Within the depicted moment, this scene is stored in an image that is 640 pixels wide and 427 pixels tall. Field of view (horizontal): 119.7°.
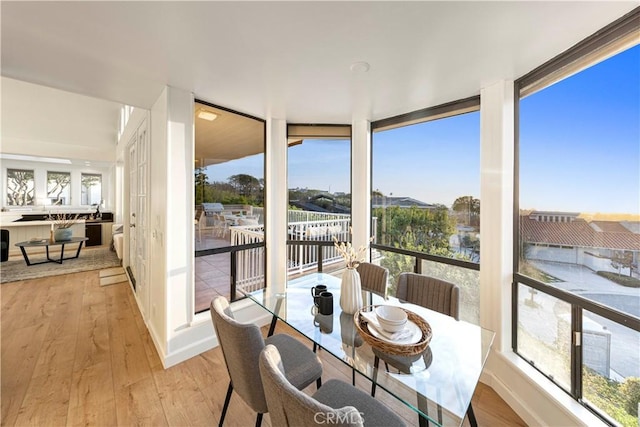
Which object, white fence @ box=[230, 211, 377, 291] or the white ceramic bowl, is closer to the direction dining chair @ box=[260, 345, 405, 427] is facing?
the white ceramic bowl

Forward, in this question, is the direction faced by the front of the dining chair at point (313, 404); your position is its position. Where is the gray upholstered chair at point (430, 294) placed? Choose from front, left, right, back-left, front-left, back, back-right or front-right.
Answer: front

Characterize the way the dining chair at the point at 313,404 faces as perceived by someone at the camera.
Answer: facing away from the viewer and to the right of the viewer

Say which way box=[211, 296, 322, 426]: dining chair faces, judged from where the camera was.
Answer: facing away from the viewer and to the right of the viewer

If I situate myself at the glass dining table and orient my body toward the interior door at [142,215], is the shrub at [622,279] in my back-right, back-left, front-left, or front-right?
back-right

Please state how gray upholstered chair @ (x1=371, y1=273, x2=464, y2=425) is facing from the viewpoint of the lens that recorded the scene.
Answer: facing the viewer and to the left of the viewer

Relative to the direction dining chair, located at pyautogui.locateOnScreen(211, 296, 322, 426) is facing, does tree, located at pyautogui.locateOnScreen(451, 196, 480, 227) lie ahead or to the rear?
ahead

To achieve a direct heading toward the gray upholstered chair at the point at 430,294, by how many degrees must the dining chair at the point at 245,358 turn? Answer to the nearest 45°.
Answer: approximately 45° to its right

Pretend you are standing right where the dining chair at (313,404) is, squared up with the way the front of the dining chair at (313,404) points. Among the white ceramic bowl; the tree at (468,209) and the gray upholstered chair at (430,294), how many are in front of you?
3

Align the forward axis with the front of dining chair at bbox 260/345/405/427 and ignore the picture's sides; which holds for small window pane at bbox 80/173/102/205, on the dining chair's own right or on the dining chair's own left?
on the dining chair's own left

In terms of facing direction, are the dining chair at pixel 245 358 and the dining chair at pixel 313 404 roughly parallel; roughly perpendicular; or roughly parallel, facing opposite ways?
roughly parallel

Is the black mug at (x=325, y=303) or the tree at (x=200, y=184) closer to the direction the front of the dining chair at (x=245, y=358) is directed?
the black mug

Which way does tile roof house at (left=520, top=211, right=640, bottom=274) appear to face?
toward the camera

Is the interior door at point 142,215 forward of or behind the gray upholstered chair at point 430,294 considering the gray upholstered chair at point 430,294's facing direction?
forward
